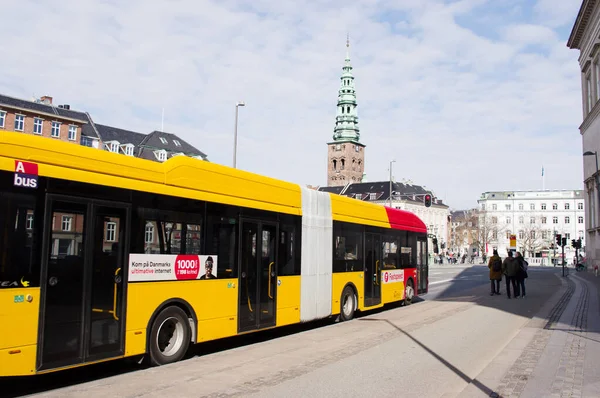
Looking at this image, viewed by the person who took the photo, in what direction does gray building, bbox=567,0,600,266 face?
facing to the left of the viewer

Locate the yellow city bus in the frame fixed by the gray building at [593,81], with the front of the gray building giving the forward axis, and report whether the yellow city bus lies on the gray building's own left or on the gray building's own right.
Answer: on the gray building's own left

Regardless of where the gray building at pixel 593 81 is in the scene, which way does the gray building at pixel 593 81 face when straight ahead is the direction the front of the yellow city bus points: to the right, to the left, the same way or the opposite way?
to the left

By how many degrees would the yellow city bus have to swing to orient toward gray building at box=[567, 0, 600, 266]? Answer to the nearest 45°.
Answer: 0° — it already faces it

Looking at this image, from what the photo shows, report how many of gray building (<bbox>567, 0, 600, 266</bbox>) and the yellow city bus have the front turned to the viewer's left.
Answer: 1

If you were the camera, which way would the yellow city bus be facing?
facing away from the viewer and to the right of the viewer
